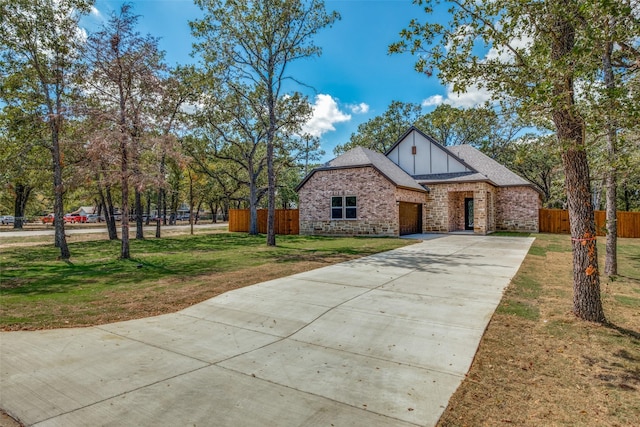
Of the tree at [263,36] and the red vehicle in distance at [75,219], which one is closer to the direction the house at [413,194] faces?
the tree

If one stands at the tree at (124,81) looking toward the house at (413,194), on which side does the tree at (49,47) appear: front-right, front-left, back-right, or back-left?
back-left

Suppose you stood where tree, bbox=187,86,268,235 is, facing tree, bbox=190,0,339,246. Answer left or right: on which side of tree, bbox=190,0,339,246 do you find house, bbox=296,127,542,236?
left

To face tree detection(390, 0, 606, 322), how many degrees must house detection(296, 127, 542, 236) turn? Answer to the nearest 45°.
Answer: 0° — it already faces it

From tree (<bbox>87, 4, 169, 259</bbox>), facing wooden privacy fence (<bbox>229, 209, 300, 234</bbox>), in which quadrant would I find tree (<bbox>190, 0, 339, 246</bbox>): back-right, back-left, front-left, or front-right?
front-right

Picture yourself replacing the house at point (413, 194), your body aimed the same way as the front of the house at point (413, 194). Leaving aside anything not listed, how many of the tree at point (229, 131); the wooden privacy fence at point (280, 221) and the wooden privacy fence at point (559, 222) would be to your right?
2

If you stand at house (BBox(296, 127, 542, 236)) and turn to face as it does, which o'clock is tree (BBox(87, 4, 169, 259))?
The tree is roughly at 1 o'clock from the house.

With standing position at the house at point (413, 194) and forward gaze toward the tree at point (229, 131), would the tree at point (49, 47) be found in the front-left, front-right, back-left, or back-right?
front-left

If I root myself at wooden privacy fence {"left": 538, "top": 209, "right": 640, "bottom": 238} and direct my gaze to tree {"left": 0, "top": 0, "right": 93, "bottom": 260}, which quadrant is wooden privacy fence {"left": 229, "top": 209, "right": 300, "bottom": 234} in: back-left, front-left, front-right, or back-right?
front-right

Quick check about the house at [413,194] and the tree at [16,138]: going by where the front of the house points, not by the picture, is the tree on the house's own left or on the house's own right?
on the house's own right

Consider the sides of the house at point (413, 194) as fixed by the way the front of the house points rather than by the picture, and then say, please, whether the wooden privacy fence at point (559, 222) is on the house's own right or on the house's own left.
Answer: on the house's own left

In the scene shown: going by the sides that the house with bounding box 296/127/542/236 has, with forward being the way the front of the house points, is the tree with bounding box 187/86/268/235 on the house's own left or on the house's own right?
on the house's own right

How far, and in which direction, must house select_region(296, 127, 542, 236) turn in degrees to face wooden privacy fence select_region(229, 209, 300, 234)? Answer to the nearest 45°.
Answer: approximately 90° to its right

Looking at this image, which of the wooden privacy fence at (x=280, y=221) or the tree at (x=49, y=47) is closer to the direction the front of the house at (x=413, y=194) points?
the tree

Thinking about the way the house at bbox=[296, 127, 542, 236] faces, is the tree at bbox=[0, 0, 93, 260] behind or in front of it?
in front

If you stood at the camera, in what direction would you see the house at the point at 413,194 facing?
facing the viewer
